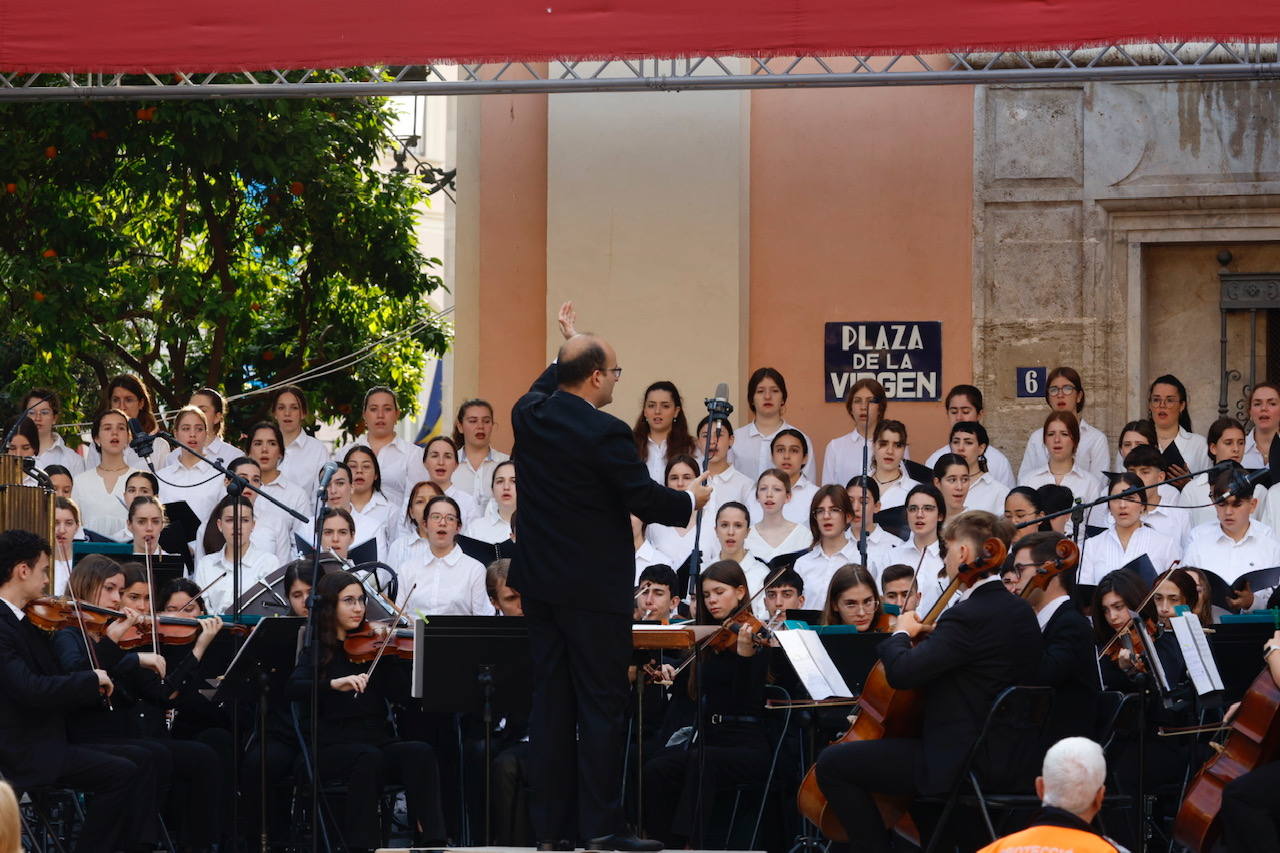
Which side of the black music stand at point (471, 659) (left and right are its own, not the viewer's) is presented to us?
back

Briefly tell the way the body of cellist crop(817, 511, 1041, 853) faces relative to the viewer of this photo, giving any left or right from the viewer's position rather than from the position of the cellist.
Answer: facing to the left of the viewer

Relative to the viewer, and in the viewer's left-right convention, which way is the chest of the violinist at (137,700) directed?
facing to the right of the viewer

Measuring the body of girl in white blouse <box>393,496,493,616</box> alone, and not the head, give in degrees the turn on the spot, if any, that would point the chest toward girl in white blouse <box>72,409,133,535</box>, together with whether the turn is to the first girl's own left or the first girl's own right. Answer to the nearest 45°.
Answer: approximately 135° to the first girl's own right

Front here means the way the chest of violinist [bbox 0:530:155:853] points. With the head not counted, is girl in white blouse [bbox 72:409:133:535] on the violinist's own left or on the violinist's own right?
on the violinist's own left

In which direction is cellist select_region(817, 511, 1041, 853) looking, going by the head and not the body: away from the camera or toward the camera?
away from the camera

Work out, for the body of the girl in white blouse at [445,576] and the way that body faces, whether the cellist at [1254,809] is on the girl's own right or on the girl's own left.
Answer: on the girl's own left

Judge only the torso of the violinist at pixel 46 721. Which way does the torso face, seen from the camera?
to the viewer's right
